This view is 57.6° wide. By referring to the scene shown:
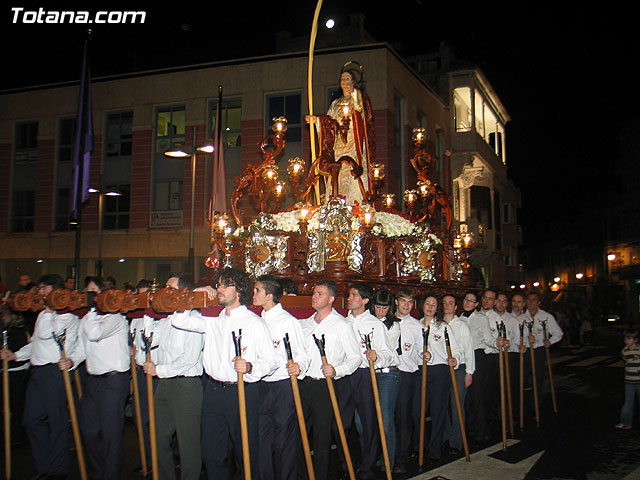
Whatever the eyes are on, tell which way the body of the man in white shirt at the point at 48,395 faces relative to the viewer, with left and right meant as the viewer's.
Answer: facing to the left of the viewer

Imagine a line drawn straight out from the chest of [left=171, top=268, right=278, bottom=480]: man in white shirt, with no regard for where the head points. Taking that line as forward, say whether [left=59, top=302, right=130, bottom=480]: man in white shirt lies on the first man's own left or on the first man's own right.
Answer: on the first man's own right

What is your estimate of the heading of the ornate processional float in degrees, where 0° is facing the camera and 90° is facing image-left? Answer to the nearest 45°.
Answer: approximately 0°

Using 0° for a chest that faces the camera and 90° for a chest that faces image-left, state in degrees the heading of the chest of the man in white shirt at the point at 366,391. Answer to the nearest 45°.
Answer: approximately 45°

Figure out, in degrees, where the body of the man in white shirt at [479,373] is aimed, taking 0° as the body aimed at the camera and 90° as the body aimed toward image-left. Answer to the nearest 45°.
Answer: approximately 45°

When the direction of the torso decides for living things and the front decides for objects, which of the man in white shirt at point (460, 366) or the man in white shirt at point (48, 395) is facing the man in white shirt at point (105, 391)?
the man in white shirt at point (460, 366)

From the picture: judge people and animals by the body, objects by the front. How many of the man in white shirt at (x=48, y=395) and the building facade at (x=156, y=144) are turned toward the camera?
1

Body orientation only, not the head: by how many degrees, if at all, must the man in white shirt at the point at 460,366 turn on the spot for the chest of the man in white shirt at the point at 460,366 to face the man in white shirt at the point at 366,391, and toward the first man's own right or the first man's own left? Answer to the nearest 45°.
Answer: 0° — they already face them
